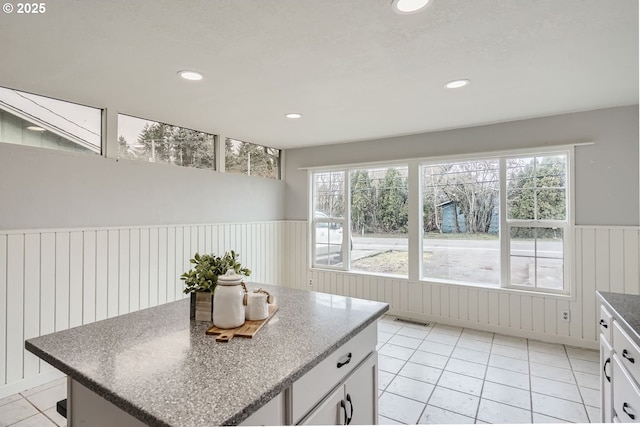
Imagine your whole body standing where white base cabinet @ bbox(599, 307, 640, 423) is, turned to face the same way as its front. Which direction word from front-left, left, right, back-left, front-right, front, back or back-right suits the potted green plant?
front-left

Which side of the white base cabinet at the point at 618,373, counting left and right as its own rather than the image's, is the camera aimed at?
left

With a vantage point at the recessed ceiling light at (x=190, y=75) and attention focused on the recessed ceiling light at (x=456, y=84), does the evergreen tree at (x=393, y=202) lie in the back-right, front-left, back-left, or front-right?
front-left

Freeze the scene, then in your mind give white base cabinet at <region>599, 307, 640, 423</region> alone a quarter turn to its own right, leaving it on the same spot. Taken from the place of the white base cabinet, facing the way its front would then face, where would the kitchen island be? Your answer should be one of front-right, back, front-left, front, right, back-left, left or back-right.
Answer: back-left

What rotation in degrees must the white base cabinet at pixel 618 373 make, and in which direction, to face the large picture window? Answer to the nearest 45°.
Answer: approximately 45° to its right

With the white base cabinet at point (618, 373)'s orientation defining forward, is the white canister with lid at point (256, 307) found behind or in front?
in front

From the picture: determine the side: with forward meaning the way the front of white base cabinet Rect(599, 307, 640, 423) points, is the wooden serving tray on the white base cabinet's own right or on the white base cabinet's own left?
on the white base cabinet's own left

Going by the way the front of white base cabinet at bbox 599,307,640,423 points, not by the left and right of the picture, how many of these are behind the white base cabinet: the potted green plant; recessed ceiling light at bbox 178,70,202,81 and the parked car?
0

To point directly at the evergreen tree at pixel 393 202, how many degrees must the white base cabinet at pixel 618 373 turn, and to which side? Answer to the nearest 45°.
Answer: approximately 45° to its right
